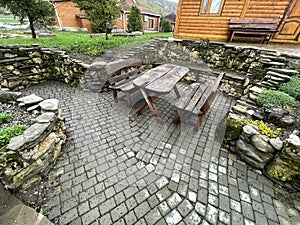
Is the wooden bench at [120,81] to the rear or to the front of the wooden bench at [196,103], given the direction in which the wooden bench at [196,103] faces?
to the front

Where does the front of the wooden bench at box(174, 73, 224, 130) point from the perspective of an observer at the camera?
facing away from the viewer and to the left of the viewer

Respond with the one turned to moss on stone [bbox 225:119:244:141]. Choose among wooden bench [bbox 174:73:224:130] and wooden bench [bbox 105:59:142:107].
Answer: wooden bench [bbox 105:59:142:107]

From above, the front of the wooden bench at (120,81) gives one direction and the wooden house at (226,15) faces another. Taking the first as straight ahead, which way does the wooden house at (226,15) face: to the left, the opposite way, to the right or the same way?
to the right

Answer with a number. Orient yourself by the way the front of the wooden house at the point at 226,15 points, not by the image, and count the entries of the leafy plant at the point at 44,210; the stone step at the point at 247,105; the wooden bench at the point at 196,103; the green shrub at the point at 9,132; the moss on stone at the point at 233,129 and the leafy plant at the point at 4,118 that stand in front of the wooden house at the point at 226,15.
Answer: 6

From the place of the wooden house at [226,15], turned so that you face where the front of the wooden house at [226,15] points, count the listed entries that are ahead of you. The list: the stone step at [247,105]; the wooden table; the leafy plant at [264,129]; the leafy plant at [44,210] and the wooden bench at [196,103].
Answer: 5

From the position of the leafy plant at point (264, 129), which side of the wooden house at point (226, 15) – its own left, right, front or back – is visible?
front

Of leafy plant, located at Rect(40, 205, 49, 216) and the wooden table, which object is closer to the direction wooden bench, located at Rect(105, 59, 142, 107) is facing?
the wooden table

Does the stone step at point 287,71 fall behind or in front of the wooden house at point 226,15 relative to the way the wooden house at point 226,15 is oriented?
in front

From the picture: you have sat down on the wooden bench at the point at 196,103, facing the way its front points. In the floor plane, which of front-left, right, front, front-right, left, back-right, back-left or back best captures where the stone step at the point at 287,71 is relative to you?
right

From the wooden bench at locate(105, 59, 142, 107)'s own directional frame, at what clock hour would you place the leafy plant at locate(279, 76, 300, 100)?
The leafy plant is roughly at 11 o'clock from the wooden bench.

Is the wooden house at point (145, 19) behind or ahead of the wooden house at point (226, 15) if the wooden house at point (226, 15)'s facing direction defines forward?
behind

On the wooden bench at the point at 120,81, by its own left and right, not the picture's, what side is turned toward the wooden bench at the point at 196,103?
front

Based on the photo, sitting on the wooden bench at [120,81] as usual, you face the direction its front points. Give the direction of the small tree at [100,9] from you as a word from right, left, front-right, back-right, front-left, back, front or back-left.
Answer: back-left

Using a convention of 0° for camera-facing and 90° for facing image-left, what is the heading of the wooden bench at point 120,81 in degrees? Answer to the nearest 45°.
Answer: approximately 315°

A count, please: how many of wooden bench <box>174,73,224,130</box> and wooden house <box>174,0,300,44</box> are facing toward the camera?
1
